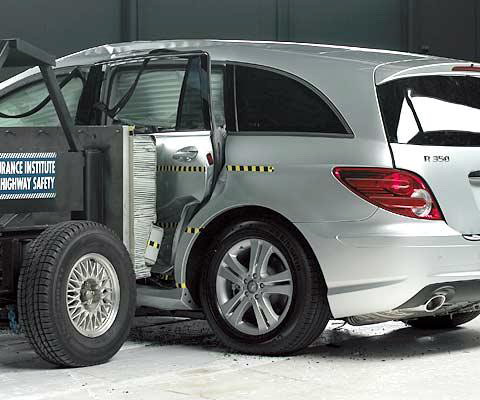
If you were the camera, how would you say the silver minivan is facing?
facing away from the viewer and to the left of the viewer
